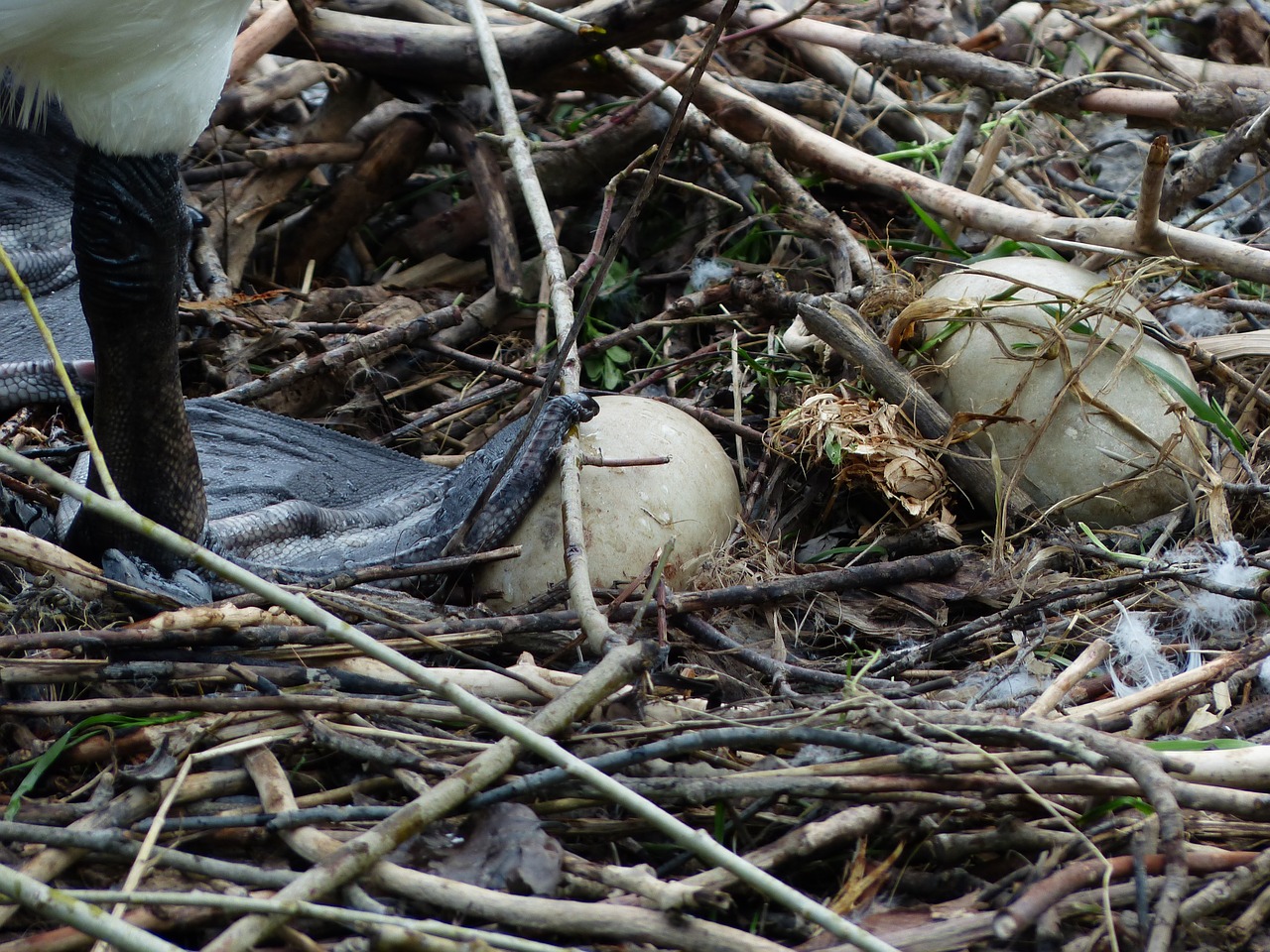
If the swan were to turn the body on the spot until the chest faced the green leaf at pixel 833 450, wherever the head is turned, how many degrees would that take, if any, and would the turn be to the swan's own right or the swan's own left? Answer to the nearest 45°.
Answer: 0° — it already faces it

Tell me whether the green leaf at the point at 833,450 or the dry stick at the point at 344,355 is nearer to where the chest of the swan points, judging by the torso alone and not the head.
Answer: the green leaf

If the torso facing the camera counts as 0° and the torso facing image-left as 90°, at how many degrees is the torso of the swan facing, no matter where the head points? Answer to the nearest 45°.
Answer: approximately 270°

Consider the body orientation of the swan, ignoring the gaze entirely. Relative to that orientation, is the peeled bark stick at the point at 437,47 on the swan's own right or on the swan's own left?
on the swan's own left

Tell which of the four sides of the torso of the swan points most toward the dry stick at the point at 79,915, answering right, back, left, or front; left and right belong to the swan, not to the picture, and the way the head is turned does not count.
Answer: right

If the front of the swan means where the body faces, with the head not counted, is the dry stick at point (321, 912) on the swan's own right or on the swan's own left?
on the swan's own right

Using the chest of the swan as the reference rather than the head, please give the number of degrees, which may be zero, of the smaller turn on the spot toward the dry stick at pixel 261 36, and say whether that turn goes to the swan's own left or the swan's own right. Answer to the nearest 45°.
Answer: approximately 90° to the swan's own left

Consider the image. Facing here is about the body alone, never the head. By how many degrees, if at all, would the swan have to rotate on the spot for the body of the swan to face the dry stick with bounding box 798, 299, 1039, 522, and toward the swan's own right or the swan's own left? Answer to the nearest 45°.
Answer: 0° — it already faces it
